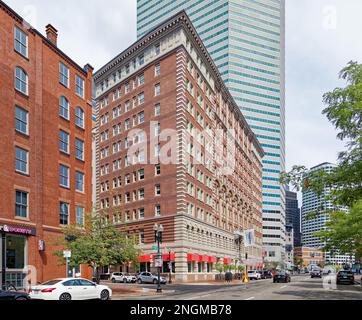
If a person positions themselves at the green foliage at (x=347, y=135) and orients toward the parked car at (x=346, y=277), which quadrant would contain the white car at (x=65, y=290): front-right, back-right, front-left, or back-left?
back-left

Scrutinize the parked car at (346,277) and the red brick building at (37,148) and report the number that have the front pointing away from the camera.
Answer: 1

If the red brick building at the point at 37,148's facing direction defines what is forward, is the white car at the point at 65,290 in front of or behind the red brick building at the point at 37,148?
in front

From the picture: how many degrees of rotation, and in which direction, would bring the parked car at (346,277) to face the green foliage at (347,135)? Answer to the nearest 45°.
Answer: approximately 180°

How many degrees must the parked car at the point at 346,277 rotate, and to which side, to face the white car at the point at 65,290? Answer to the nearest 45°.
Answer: approximately 180°

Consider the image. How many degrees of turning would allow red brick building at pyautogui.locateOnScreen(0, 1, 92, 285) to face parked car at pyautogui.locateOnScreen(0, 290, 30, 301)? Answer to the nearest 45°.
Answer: approximately 45° to its right

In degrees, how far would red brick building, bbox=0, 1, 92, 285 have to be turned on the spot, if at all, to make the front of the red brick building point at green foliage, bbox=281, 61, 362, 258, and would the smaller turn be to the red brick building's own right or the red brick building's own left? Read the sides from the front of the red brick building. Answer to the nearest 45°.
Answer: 0° — it already faces it

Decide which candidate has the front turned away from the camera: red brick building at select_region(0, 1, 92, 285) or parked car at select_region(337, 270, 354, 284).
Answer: the parked car

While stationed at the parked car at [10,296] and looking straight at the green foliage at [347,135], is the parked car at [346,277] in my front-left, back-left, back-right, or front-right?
front-left

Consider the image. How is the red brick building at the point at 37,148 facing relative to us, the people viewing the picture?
facing the viewer and to the right of the viewer

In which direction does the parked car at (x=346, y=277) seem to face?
away from the camera
